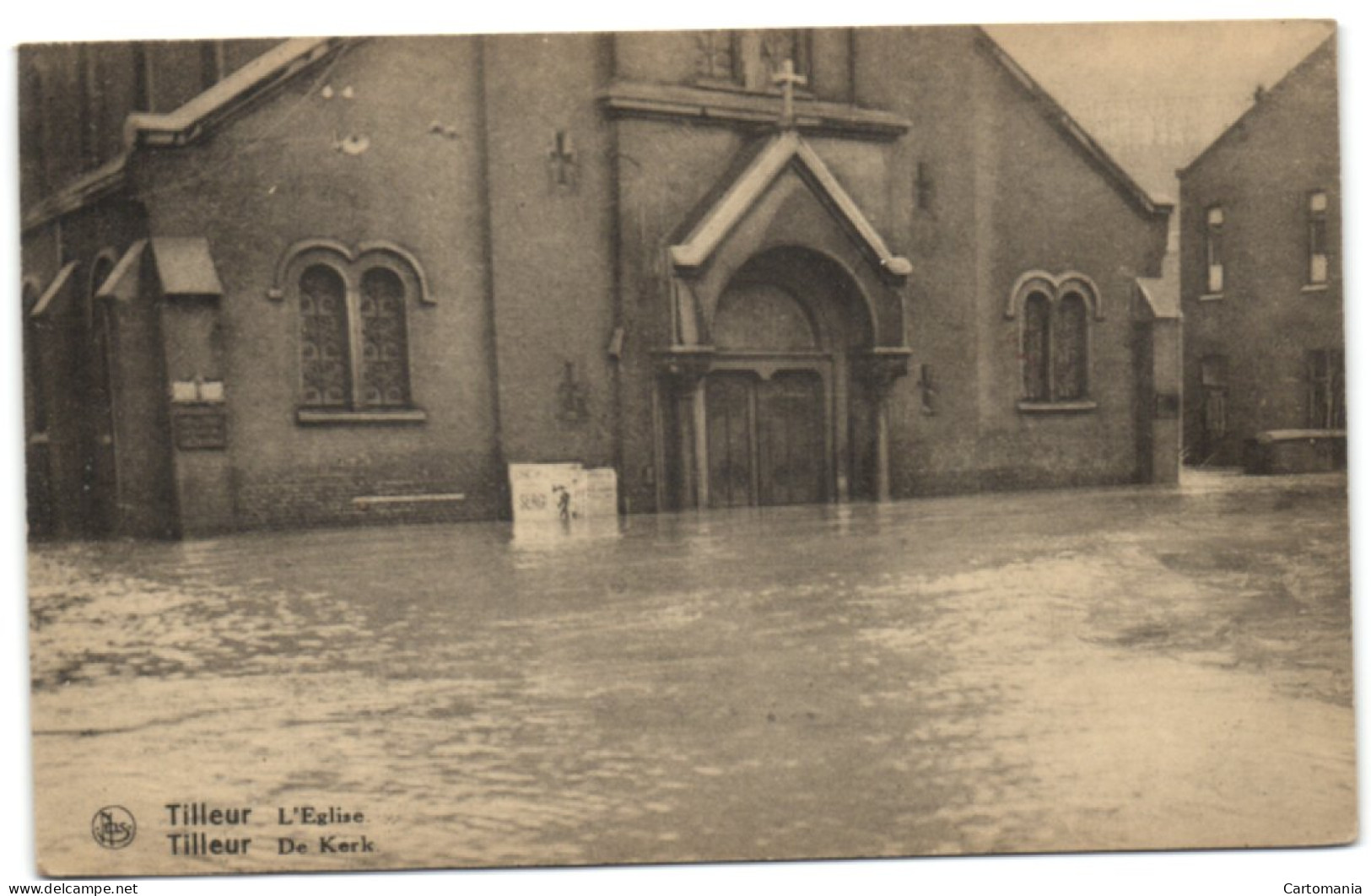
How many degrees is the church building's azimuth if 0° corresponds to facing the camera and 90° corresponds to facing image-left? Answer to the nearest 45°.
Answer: approximately 315°

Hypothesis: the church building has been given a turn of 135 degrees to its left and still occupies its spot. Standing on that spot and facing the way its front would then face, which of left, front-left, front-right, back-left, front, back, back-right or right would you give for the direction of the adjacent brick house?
right
